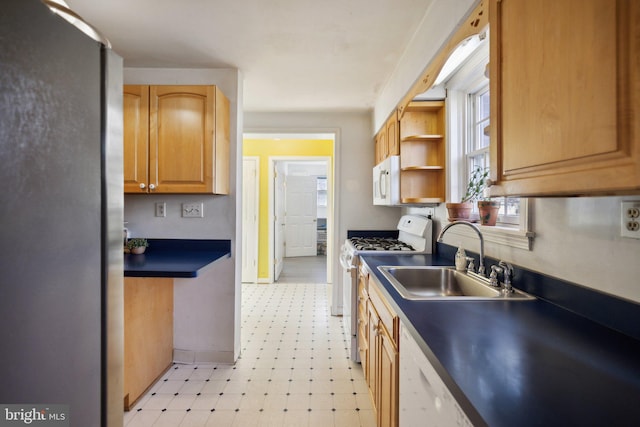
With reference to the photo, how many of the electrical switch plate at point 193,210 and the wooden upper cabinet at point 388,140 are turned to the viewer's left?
1

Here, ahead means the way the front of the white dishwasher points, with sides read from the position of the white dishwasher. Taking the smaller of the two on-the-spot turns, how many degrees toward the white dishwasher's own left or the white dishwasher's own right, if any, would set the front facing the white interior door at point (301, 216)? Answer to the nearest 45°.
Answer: approximately 45° to the white dishwasher's own right

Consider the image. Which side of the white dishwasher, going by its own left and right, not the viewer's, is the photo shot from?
left

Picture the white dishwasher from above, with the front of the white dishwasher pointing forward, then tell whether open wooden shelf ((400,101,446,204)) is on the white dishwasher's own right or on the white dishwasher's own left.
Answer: on the white dishwasher's own right

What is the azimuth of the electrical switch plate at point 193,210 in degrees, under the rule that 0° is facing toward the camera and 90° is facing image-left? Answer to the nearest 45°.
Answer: approximately 0°

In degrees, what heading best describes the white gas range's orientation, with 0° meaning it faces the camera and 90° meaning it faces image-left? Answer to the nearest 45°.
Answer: approximately 90°

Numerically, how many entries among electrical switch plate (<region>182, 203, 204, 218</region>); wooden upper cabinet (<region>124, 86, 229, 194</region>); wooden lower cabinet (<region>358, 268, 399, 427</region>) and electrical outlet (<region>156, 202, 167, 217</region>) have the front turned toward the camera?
3

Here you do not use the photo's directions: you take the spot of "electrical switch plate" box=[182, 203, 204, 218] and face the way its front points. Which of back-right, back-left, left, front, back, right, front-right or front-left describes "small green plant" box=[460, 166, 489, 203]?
front-left

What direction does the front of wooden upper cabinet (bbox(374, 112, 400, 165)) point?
to the viewer's left

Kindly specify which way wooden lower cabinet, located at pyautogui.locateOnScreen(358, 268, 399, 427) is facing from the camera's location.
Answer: facing to the left of the viewer

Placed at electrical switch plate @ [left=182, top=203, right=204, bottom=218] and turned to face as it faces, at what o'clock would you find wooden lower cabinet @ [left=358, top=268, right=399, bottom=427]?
The wooden lower cabinet is roughly at 11 o'clock from the electrical switch plate.
